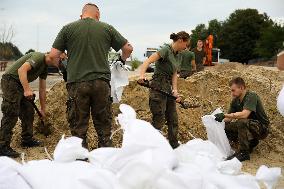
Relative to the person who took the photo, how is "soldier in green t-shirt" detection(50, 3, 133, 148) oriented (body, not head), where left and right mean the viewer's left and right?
facing away from the viewer

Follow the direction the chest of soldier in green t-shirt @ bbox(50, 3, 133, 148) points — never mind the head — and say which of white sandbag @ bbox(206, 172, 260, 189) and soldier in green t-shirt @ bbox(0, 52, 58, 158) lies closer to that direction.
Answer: the soldier in green t-shirt

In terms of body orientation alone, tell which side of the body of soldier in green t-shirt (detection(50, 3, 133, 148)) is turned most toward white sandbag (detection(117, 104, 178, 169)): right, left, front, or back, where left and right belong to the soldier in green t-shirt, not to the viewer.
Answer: back

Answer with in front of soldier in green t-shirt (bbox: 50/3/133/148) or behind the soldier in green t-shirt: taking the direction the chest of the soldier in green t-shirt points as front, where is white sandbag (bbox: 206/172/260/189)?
behind

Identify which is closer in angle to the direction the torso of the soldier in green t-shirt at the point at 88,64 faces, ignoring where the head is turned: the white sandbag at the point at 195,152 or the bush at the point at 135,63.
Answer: the bush

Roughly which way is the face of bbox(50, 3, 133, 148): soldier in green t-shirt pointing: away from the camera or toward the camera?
away from the camera

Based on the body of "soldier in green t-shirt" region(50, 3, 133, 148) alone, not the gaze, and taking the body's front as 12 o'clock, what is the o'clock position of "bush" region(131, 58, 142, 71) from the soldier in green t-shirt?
The bush is roughly at 12 o'clock from the soldier in green t-shirt.

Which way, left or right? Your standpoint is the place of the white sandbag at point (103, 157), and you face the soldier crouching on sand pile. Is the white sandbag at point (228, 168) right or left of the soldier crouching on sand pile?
right

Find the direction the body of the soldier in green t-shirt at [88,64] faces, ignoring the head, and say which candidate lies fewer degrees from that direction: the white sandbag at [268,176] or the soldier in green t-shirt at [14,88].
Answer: the soldier in green t-shirt

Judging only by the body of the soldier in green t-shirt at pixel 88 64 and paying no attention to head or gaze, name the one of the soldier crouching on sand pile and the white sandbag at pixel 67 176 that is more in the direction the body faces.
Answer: the soldier crouching on sand pile

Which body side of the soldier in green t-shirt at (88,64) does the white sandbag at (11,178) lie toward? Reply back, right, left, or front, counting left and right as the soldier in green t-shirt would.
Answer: back

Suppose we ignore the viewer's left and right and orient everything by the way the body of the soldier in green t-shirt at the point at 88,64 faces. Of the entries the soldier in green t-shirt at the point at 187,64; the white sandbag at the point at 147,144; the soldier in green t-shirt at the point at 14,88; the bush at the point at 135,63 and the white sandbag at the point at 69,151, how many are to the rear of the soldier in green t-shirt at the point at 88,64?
2

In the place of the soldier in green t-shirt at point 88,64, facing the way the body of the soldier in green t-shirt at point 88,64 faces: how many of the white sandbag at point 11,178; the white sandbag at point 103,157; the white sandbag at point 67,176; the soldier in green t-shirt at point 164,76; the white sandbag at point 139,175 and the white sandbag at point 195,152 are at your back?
5

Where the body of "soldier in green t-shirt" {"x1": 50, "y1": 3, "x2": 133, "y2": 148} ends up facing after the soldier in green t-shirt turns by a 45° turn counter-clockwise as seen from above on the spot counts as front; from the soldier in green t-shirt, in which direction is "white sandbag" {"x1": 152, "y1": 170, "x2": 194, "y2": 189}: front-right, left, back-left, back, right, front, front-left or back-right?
back-left

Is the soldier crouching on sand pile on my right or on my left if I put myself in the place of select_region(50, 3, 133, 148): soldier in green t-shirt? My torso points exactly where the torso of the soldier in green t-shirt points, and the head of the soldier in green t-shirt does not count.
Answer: on my right
